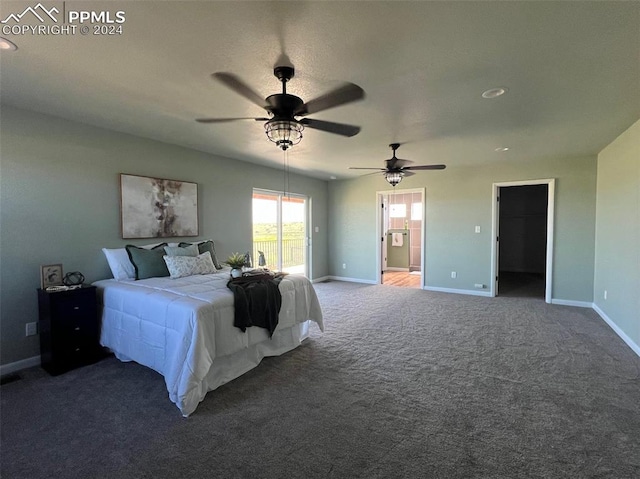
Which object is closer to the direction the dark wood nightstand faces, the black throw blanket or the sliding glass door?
the black throw blanket

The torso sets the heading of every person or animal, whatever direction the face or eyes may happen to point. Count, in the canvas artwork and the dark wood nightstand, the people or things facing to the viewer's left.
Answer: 0

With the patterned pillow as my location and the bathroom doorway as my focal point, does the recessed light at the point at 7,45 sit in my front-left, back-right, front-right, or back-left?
back-right

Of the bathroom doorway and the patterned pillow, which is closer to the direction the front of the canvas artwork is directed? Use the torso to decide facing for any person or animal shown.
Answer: the patterned pillow

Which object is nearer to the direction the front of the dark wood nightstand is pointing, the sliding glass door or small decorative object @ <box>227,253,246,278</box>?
the small decorative object

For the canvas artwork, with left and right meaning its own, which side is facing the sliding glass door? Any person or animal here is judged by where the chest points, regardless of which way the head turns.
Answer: left

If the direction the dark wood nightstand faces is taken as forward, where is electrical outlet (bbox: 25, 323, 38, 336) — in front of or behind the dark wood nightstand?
behind

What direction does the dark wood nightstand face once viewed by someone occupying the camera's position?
facing the viewer and to the right of the viewer
